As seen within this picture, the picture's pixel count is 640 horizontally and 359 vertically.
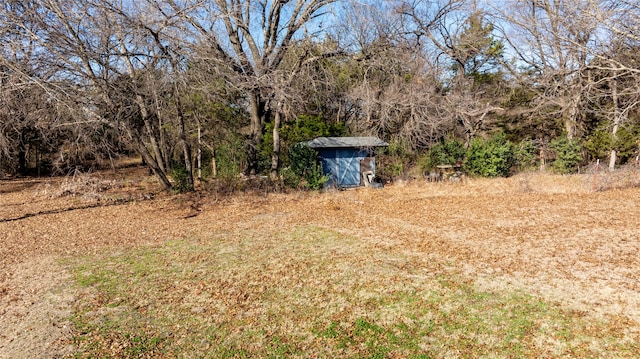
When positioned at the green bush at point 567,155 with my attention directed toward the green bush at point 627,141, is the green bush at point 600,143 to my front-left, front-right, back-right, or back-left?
front-left

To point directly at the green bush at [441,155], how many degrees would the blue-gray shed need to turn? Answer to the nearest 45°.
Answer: approximately 135° to its left

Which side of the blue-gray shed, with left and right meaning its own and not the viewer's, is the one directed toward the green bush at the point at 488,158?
left

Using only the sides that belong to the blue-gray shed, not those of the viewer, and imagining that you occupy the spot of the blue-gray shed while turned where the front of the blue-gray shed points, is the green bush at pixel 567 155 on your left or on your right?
on your left

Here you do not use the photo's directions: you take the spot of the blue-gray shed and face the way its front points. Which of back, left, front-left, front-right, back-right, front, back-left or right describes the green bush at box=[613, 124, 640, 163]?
left

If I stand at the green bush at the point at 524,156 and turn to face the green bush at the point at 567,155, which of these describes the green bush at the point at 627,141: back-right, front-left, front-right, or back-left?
front-left

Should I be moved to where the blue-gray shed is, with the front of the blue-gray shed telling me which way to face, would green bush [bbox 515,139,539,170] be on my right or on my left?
on my left

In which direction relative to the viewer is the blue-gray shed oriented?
toward the camera

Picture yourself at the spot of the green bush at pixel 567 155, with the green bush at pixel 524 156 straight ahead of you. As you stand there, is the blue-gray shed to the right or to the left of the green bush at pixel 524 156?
left
